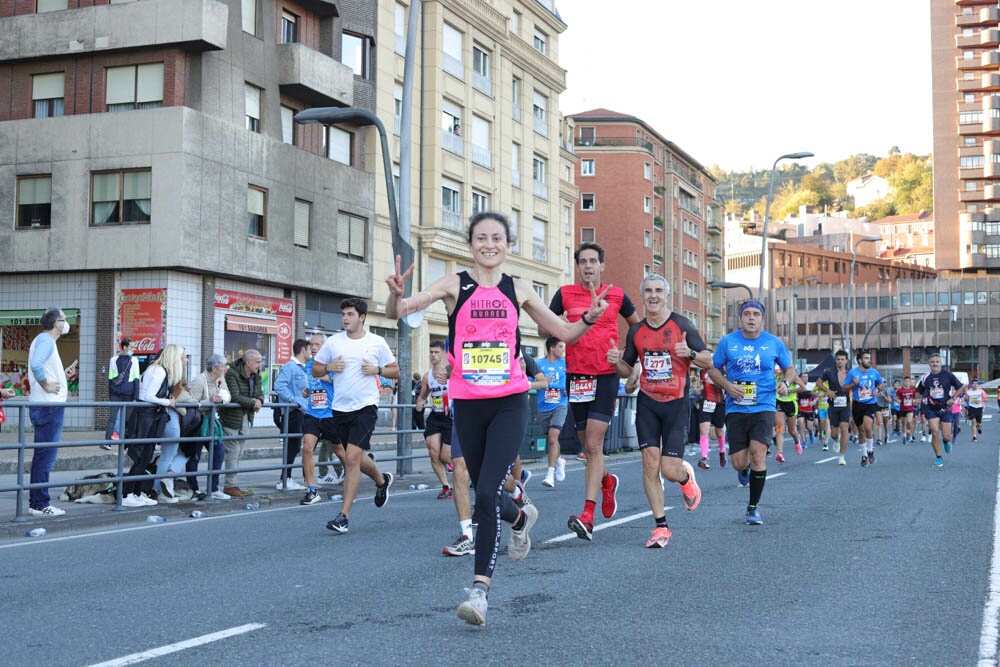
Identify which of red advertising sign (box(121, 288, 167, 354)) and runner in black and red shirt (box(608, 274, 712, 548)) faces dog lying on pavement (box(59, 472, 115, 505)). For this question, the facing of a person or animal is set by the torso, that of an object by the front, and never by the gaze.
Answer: the red advertising sign

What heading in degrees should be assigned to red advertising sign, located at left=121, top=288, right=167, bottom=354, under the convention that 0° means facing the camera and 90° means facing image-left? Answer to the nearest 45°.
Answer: approximately 0°

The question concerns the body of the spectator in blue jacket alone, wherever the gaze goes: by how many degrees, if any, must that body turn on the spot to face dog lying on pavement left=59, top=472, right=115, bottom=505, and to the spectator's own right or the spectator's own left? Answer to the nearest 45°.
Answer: approximately 135° to the spectator's own right

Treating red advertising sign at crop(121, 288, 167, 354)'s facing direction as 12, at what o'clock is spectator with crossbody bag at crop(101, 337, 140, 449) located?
The spectator with crossbody bag is roughly at 12 o'clock from the red advertising sign.

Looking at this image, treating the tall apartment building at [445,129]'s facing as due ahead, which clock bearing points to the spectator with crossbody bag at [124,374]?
The spectator with crossbody bag is roughly at 2 o'clock from the tall apartment building.

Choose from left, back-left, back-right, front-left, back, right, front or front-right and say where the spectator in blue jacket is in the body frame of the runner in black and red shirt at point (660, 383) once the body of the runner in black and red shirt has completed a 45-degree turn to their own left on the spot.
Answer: back

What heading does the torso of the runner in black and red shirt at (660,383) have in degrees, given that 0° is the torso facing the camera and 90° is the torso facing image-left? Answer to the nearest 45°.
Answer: approximately 0°

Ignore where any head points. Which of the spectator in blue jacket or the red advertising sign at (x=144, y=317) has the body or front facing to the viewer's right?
the spectator in blue jacket

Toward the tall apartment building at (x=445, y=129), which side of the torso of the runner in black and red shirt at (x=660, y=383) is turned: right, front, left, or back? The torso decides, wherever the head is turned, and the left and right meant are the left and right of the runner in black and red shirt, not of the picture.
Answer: back

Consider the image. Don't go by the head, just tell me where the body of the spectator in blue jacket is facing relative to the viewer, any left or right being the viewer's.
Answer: facing to the right of the viewer
